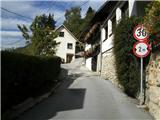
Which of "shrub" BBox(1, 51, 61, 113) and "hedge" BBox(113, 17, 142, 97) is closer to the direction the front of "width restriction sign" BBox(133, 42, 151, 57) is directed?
the shrub

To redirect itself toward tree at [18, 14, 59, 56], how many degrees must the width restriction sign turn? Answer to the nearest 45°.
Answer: approximately 135° to its right

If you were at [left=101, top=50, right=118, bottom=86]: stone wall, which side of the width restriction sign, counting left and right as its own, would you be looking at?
back

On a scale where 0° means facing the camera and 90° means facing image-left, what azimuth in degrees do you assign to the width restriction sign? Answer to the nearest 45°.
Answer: approximately 0°

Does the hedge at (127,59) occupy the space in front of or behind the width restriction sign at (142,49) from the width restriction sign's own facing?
behind
